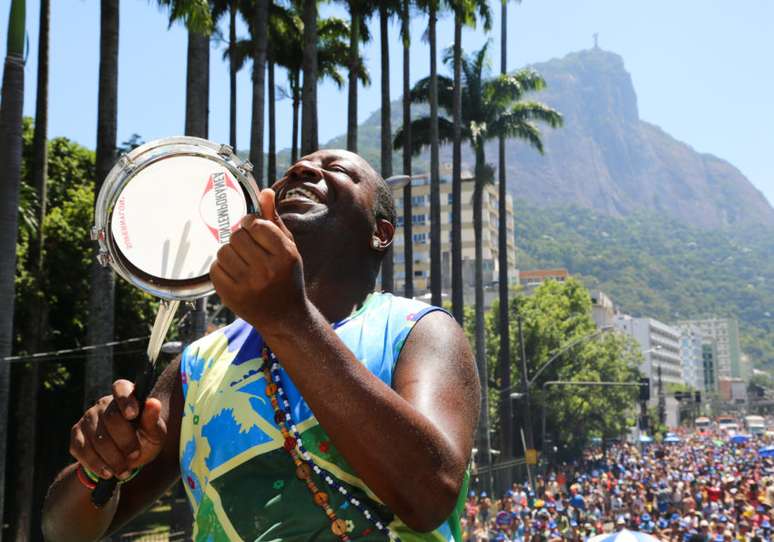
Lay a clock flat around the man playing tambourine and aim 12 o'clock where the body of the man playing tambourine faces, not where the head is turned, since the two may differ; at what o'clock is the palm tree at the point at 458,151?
The palm tree is roughly at 5 o'clock from the man playing tambourine.

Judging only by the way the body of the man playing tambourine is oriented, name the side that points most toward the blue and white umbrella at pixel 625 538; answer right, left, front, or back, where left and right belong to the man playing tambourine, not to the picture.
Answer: back

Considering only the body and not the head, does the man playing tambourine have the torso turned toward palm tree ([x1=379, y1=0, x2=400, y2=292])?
no

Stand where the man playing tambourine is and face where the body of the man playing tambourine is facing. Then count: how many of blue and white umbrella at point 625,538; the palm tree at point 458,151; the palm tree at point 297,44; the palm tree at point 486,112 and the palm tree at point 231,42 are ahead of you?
0

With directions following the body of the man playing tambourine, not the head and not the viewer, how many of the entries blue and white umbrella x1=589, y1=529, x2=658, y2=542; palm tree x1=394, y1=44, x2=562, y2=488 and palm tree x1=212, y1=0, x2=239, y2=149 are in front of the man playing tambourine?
0

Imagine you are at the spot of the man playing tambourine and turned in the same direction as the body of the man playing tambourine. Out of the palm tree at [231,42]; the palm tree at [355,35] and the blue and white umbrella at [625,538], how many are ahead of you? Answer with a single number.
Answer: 0

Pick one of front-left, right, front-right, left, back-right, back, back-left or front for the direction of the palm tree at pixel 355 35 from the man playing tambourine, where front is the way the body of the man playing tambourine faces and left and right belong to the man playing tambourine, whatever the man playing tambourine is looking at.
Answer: back-right

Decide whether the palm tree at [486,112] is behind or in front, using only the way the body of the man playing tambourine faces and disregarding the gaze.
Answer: behind

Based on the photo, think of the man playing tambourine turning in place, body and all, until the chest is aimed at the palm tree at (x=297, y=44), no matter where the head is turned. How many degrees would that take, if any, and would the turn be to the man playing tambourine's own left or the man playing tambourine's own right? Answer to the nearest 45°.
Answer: approximately 135° to the man playing tambourine's own right

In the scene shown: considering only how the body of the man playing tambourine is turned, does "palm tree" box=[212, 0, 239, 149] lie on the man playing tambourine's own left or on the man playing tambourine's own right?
on the man playing tambourine's own right

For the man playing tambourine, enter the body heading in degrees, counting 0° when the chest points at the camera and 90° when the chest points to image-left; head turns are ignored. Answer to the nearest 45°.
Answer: approximately 45°
